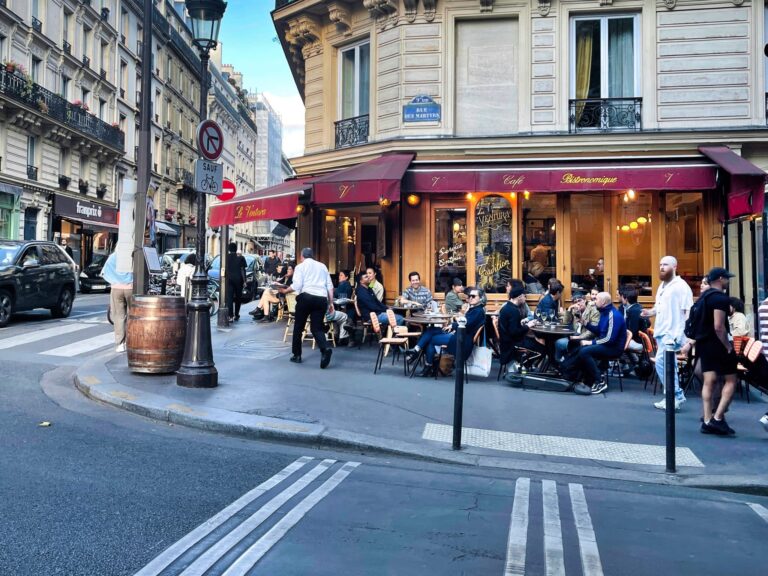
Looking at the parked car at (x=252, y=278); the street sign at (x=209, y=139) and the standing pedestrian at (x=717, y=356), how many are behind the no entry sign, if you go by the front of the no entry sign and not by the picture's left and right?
1

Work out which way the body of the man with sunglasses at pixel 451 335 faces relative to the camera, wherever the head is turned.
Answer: to the viewer's left

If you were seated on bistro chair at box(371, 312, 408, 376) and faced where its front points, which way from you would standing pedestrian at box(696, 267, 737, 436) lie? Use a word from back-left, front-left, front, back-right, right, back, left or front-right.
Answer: front-right

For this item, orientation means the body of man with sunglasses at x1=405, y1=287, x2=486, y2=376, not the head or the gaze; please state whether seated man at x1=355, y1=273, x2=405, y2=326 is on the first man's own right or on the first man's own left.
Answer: on the first man's own right

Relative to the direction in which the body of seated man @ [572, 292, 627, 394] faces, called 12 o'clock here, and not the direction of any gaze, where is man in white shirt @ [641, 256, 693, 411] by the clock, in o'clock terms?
The man in white shirt is roughly at 7 o'clock from the seated man.

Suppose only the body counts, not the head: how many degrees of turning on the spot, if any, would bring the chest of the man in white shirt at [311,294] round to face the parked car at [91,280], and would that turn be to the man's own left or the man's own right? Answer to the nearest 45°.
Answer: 0° — they already face it

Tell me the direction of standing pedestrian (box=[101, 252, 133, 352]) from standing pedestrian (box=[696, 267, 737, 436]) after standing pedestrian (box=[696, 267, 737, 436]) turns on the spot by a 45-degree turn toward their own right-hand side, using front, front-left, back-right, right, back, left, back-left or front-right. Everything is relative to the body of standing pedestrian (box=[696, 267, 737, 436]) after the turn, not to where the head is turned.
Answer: back-right

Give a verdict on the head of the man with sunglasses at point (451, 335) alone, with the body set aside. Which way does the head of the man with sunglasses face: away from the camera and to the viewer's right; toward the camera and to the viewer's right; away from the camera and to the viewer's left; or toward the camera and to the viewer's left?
toward the camera and to the viewer's left

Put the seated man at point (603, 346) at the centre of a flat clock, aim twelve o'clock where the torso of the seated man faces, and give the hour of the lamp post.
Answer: The lamp post is roughly at 11 o'clock from the seated man.

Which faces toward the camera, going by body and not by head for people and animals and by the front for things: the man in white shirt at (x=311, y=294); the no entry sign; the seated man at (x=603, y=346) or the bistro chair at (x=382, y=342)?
the no entry sign

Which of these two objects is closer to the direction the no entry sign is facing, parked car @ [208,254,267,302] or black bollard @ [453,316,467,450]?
the black bollard

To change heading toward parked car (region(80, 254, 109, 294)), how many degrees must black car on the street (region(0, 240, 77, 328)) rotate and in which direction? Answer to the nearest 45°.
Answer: approximately 135° to its right

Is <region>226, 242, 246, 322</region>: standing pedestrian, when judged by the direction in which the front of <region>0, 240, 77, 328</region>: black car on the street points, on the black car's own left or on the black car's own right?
on the black car's own left

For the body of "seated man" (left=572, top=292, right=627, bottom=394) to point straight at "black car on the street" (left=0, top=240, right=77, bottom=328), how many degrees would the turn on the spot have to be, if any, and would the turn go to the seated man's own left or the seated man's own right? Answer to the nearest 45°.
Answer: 0° — they already face it

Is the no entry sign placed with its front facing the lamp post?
yes

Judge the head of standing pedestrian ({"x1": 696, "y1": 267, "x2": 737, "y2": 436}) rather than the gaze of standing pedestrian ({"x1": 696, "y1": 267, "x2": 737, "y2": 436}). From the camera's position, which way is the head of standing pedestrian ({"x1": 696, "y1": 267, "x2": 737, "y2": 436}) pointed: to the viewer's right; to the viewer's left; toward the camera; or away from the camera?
to the viewer's right

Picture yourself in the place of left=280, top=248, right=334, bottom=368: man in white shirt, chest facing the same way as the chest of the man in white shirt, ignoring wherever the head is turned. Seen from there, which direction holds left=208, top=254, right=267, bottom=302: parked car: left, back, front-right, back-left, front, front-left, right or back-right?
front-right

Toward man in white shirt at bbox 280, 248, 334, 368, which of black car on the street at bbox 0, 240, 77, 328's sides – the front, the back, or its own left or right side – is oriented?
left

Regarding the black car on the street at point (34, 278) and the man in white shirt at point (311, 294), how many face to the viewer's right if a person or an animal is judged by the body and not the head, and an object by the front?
0

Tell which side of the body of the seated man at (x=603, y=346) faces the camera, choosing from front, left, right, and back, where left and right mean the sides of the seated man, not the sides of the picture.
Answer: left

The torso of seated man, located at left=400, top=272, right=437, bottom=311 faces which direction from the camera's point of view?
toward the camera
